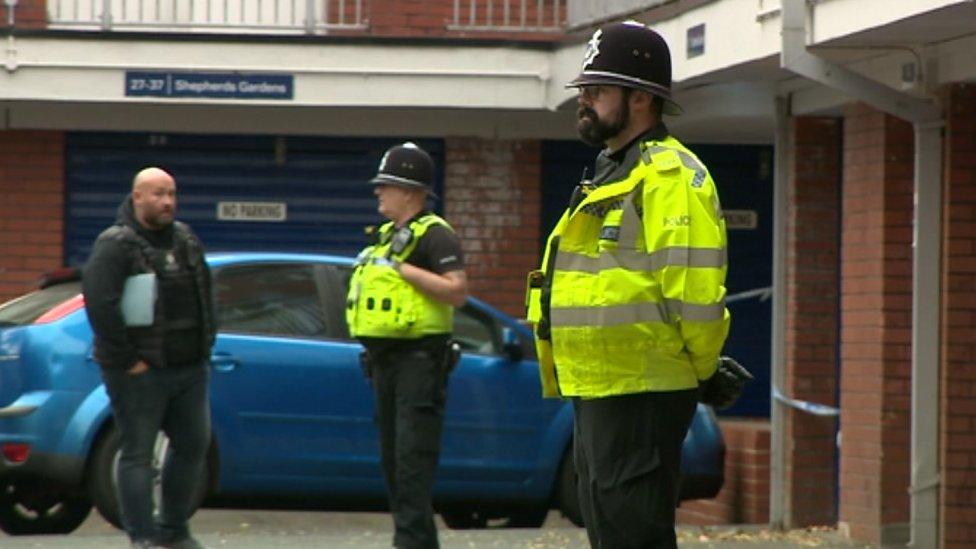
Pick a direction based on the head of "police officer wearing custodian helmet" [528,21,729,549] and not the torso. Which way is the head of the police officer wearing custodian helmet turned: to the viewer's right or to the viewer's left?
to the viewer's left

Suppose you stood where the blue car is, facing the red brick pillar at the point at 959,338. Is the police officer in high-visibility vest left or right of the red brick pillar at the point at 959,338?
right

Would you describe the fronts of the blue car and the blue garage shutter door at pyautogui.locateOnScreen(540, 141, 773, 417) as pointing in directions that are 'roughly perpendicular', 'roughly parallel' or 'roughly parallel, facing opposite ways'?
roughly perpendicular

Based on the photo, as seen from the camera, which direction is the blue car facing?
to the viewer's right

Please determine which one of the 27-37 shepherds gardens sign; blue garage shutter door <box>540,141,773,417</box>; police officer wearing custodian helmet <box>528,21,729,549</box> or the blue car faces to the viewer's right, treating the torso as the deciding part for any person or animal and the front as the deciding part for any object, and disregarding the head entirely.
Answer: the blue car

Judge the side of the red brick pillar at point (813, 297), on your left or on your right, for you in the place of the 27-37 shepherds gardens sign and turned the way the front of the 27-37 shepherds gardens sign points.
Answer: on your left
